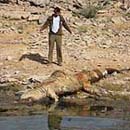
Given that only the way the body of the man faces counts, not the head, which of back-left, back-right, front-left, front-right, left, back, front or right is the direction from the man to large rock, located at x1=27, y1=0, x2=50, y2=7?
back

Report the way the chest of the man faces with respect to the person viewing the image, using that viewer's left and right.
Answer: facing the viewer
